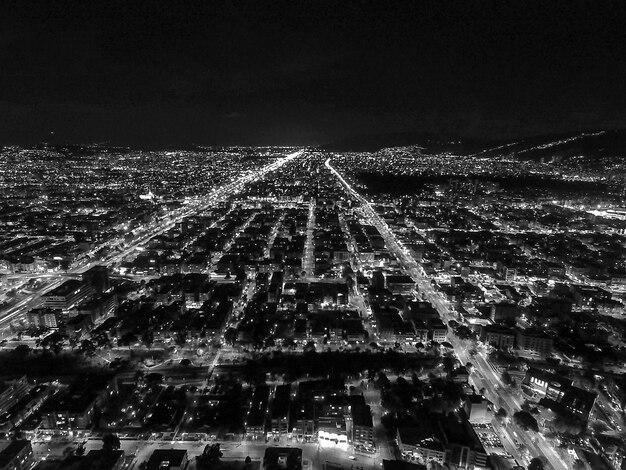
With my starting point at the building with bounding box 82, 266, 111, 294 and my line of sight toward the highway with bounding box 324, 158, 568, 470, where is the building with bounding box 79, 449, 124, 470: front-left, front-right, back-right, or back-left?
front-right

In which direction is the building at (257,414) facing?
toward the camera

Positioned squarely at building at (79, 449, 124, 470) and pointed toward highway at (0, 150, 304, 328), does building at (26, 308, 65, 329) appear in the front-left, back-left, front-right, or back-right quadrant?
front-left

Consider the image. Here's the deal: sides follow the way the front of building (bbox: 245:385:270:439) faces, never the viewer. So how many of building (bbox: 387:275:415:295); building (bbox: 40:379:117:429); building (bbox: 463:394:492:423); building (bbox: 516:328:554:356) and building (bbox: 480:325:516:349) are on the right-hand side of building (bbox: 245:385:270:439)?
1

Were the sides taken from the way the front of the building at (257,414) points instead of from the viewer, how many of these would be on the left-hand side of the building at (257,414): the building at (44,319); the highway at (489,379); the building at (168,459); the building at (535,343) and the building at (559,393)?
3

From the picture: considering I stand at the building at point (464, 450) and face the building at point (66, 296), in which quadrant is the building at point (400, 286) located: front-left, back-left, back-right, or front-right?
front-right

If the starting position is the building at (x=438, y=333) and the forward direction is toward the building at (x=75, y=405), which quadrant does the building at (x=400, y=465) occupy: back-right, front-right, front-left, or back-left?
front-left

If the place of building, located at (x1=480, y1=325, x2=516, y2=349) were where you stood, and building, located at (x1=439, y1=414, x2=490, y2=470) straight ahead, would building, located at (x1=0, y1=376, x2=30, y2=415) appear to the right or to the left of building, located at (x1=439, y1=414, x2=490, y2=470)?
right

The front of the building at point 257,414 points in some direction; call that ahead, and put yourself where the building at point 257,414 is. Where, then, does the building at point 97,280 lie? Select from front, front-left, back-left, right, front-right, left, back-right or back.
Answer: back-right

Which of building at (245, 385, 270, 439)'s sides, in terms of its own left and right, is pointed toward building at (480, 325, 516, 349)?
left

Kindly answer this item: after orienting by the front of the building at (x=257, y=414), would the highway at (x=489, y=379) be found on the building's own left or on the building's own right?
on the building's own left

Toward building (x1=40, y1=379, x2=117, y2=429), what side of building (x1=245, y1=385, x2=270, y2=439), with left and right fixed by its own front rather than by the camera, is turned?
right
